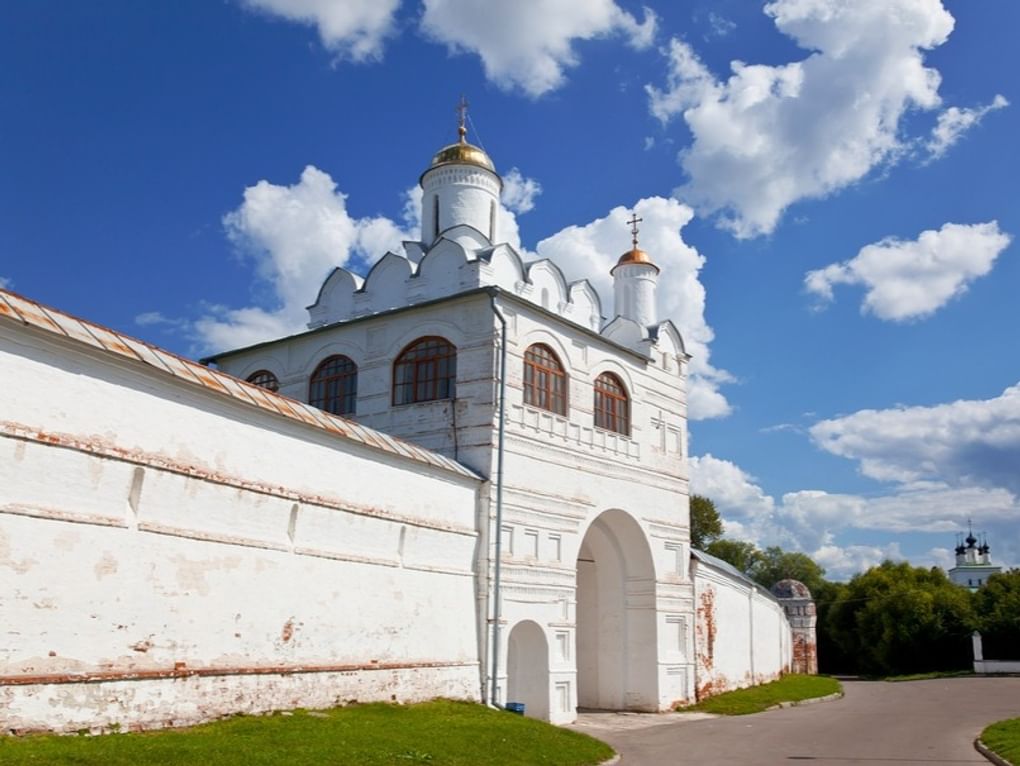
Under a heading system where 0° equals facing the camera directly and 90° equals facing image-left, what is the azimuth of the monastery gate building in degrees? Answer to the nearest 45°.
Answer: approximately 315°

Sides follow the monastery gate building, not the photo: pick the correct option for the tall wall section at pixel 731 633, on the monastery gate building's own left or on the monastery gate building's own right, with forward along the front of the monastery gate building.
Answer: on the monastery gate building's own left

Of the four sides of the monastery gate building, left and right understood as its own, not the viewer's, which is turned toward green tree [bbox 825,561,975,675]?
left

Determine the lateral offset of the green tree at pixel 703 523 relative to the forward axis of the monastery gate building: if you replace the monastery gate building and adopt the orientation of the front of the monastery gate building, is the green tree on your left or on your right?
on your left

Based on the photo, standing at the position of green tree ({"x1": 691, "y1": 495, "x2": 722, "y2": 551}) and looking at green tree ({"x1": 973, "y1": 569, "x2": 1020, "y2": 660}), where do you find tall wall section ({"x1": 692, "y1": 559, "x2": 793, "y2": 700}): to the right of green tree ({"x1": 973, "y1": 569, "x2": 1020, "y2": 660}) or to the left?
right

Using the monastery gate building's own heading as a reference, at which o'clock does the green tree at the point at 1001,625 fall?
The green tree is roughly at 9 o'clock from the monastery gate building.
